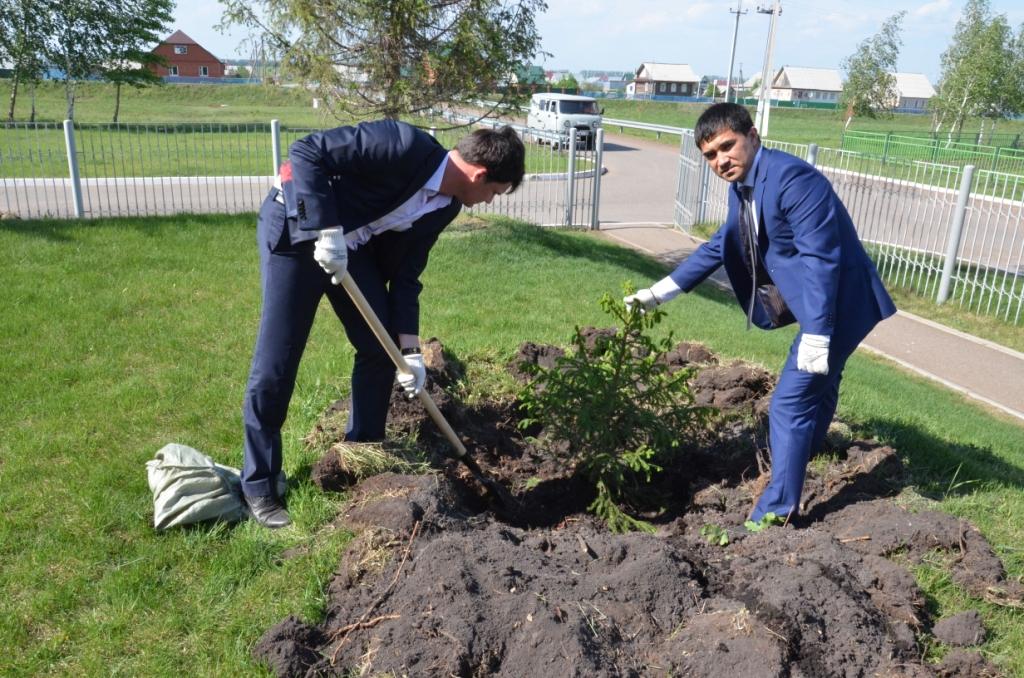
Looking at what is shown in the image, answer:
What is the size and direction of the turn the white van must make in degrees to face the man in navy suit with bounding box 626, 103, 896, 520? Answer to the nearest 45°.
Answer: approximately 45° to its right

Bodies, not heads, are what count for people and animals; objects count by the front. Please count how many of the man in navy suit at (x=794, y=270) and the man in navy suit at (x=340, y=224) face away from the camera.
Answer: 0

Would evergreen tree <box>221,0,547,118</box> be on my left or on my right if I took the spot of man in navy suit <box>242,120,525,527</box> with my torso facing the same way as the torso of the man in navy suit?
on my left

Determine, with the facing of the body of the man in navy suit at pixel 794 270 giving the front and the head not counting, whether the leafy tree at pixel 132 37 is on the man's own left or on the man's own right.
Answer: on the man's own right

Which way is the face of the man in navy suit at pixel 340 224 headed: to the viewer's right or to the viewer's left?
to the viewer's right

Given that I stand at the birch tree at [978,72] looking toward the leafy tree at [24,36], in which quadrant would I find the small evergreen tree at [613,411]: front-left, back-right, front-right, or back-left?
front-left

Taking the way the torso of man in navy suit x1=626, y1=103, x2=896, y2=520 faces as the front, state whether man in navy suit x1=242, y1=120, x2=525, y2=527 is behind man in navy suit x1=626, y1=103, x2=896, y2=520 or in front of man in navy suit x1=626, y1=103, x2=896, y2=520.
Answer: in front

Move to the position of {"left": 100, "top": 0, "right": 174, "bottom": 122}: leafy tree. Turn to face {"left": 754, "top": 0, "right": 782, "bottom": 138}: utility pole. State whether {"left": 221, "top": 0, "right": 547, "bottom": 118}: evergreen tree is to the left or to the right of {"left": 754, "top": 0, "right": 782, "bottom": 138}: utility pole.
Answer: right

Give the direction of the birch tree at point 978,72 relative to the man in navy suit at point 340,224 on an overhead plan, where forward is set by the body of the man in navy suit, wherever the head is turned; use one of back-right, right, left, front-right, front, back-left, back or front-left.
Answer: left

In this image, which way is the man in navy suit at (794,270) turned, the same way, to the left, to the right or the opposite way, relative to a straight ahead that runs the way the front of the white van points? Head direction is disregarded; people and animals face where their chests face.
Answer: to the right

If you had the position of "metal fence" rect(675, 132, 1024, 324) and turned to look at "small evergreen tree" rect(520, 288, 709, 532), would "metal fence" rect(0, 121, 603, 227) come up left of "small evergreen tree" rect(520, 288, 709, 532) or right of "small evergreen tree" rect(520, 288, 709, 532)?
right

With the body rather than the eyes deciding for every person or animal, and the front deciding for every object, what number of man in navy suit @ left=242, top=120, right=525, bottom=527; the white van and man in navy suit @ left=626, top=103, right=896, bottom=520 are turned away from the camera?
0

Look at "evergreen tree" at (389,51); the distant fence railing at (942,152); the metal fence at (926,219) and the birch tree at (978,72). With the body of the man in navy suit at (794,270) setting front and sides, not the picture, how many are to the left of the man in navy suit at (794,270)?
0

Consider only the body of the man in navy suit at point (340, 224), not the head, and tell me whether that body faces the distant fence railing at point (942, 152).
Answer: no

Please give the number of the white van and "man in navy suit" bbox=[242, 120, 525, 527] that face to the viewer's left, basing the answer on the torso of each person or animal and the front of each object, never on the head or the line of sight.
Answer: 0

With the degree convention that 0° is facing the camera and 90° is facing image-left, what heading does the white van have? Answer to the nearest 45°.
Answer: approximately 315°

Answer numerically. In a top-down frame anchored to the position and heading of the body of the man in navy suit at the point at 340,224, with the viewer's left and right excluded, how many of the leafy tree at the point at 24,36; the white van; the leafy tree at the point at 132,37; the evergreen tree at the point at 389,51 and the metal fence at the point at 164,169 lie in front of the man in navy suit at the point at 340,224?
0
